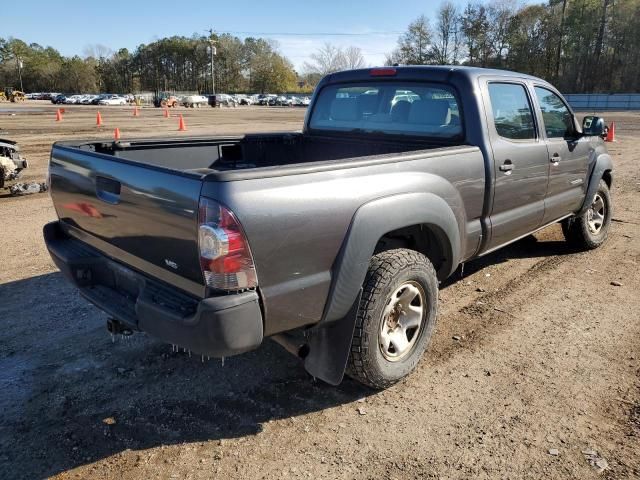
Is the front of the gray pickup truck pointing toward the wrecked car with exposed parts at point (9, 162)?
no

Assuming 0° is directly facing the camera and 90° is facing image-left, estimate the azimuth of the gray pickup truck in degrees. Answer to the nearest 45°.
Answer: approximately 225°

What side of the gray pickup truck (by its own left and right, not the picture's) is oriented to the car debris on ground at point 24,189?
left
